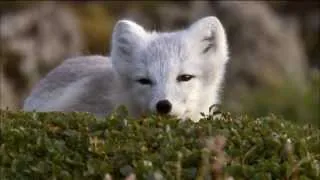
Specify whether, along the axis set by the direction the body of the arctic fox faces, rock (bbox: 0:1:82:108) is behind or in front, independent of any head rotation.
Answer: behind

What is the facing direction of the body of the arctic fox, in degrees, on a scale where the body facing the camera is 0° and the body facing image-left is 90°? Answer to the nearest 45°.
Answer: approximately 315°
